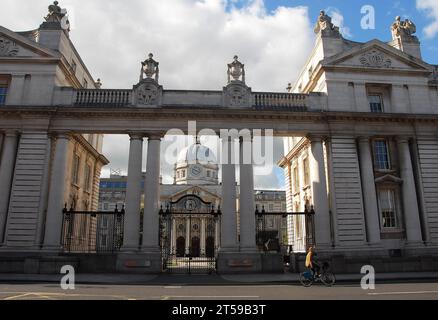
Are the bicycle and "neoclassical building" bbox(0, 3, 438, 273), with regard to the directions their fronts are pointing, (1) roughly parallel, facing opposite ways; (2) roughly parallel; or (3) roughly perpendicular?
roughly perpendicular

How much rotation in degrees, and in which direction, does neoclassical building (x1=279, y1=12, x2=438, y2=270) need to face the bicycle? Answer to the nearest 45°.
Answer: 0° — it already faces it

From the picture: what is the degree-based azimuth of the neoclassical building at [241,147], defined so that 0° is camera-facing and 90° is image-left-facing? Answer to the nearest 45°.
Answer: approximately 0°
